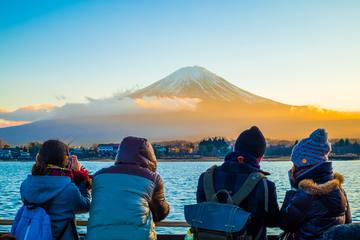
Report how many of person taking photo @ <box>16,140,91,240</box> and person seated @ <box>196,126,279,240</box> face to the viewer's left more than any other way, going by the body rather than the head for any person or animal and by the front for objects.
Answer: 0

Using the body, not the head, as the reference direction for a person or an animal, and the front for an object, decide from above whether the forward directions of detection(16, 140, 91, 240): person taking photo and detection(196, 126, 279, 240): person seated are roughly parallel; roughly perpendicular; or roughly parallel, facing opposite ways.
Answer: roughly parallel

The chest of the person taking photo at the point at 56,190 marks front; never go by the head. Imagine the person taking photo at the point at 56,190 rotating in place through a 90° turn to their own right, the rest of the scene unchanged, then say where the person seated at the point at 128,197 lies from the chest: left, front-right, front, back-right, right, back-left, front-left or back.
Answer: front

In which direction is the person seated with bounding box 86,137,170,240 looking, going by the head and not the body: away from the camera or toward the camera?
away from the camera

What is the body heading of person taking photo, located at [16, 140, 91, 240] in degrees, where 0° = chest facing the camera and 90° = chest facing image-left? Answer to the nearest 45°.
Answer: approximately 225°

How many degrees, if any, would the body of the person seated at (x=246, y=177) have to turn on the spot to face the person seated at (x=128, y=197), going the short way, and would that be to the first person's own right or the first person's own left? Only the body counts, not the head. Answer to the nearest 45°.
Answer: approximately 135° to the first person's own left

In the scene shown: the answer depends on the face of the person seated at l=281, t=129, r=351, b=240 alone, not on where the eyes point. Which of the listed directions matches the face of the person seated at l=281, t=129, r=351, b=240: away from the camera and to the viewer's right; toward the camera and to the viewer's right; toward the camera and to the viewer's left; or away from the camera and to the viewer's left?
away from the camera and to the viewer's left

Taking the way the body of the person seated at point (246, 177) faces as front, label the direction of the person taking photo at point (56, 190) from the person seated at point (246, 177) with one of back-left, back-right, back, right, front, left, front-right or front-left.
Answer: back-left

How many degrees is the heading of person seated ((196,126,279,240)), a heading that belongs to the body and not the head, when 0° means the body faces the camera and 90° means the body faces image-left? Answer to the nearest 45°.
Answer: approximately 225°

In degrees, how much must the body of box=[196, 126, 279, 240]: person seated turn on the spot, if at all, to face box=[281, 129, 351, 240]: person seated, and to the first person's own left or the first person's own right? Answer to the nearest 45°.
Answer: approximately 45° to the first person's own right

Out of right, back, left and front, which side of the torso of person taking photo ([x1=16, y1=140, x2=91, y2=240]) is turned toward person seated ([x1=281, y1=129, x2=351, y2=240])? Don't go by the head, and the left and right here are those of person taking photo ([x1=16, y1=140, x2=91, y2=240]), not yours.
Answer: right

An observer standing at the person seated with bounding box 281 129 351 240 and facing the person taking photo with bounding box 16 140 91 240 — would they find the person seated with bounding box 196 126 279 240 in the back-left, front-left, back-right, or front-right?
front-left
